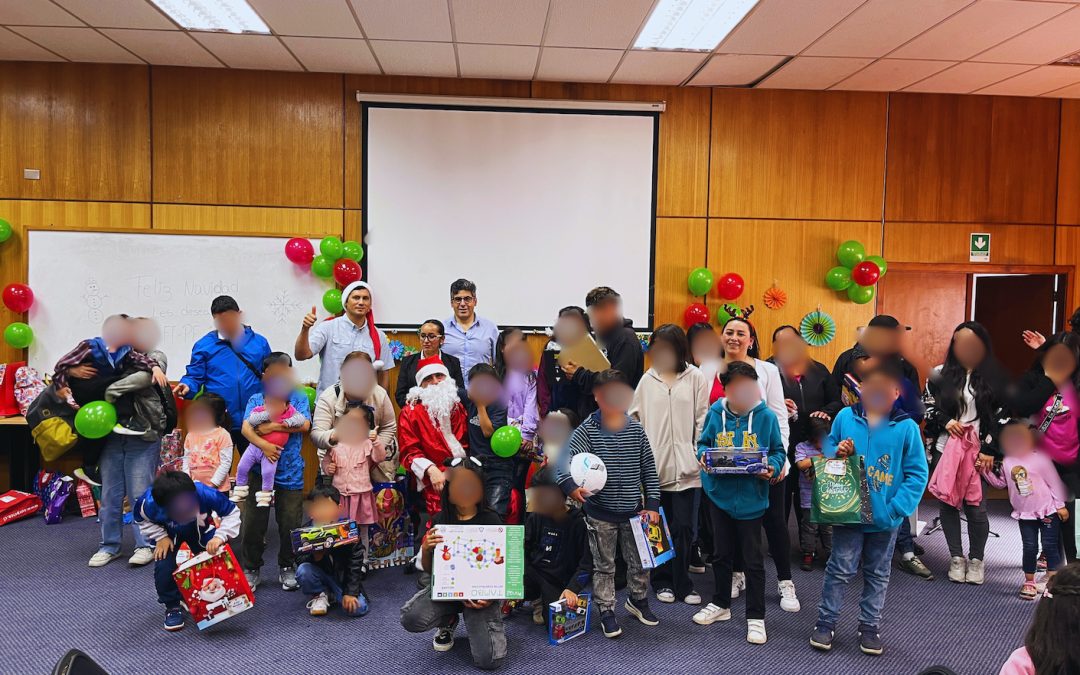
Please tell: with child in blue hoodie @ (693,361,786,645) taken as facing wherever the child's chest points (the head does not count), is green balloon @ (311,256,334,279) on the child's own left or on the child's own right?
on the child's own right

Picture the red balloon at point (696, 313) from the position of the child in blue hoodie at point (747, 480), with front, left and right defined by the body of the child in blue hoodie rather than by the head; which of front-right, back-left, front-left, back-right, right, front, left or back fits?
back

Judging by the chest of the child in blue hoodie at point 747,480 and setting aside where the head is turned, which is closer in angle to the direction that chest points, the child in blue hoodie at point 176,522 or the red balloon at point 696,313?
the child in blue hoodie

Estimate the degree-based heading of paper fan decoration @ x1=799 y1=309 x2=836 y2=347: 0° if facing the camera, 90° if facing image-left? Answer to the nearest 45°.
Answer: approximately 0°

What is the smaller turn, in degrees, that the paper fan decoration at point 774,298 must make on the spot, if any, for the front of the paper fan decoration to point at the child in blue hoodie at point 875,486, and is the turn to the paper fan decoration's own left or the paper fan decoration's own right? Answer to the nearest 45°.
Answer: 0° — it already faces them

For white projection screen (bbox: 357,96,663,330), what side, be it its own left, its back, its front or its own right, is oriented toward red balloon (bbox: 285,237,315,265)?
right
